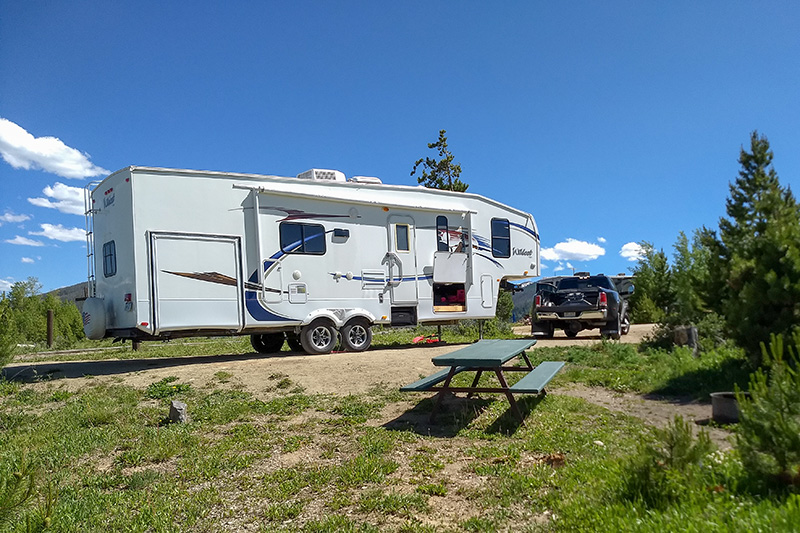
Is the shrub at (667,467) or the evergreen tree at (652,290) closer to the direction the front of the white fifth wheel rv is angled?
the evergreen tree

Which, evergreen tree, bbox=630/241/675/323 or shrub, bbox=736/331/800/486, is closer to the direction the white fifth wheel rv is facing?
the evergreen tree

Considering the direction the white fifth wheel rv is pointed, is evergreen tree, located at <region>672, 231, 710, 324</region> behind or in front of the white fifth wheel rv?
in front

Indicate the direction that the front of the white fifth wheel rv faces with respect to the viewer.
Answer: facing away from the viewer and to the right of the viewer

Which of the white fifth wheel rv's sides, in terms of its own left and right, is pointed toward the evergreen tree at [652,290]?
front

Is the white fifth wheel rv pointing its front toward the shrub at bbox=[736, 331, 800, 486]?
no

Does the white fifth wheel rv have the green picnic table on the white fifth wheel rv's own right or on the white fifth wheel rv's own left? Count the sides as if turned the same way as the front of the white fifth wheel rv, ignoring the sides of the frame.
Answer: on the white fifth wheel rv's own right

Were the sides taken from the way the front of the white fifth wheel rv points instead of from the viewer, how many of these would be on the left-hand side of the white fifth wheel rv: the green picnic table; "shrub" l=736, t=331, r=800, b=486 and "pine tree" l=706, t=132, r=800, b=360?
0

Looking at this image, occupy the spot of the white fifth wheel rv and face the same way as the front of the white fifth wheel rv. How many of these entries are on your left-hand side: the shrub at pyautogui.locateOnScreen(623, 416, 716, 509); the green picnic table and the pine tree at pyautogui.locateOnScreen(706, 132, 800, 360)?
0

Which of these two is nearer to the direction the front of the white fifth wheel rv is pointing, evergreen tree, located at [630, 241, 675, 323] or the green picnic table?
the evergreen tree

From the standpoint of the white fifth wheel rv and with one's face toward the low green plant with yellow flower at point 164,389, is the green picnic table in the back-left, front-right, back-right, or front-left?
front-left

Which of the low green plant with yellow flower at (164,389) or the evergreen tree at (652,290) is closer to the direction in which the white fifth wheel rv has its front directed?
the evergreen tree

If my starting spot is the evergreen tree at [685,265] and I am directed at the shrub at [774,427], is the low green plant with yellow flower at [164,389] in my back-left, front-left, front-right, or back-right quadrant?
front-right

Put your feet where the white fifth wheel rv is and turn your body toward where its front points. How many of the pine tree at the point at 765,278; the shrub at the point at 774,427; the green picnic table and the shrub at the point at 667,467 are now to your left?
0

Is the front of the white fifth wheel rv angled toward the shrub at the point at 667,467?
no

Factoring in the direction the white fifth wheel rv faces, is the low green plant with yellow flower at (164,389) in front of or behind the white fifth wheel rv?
behind

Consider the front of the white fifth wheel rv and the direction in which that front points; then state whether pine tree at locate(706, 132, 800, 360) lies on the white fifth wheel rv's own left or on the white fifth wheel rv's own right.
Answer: on the white fifth wheel rv's own right
